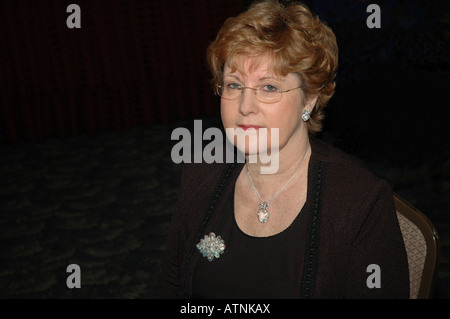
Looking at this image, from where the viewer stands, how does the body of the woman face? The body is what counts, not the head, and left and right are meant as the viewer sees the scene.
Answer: facing the viewer and to the left of the viewer
